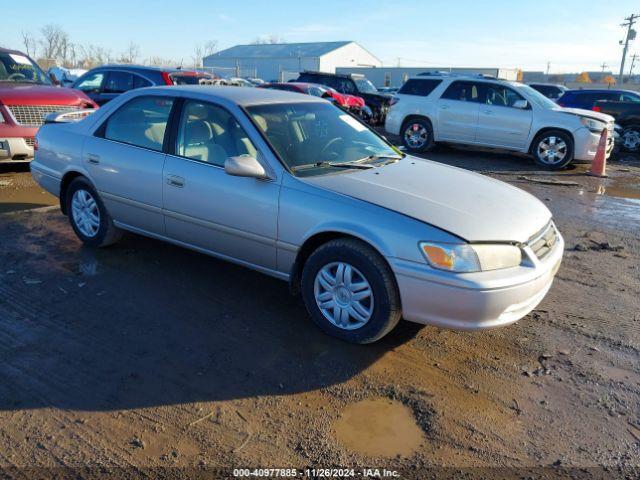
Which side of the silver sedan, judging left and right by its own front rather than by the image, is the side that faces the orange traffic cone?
left

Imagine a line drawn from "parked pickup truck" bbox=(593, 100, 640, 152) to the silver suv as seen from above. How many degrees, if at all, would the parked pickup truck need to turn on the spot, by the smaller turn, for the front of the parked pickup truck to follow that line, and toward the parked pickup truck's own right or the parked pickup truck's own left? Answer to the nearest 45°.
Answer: approximately 135° to the parked pickup truck's own right

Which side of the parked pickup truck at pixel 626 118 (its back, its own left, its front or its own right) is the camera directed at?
right

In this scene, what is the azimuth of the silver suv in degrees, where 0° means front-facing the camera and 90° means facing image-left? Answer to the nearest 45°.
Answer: approximately 315°

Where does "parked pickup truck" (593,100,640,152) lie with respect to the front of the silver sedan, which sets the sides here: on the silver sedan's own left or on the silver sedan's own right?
on the silver sedan's own left
